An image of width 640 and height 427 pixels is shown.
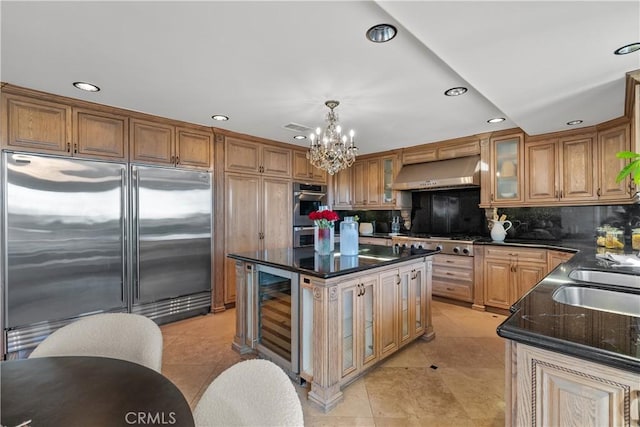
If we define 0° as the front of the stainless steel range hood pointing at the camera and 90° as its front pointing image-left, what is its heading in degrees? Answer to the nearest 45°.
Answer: approximately 45°

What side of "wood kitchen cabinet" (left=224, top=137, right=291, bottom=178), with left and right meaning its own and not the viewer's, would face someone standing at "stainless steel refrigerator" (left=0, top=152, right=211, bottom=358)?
right

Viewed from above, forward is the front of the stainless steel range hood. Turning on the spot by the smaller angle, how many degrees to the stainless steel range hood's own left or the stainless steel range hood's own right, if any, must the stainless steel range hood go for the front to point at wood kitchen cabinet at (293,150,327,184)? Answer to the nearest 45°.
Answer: approximately 45° to the stainless steel range hood's own right

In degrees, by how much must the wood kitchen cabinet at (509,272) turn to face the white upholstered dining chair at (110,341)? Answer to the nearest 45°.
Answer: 0° — it already faces it

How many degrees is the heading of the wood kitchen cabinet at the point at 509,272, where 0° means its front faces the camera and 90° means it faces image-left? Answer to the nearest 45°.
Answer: approximately 0°
